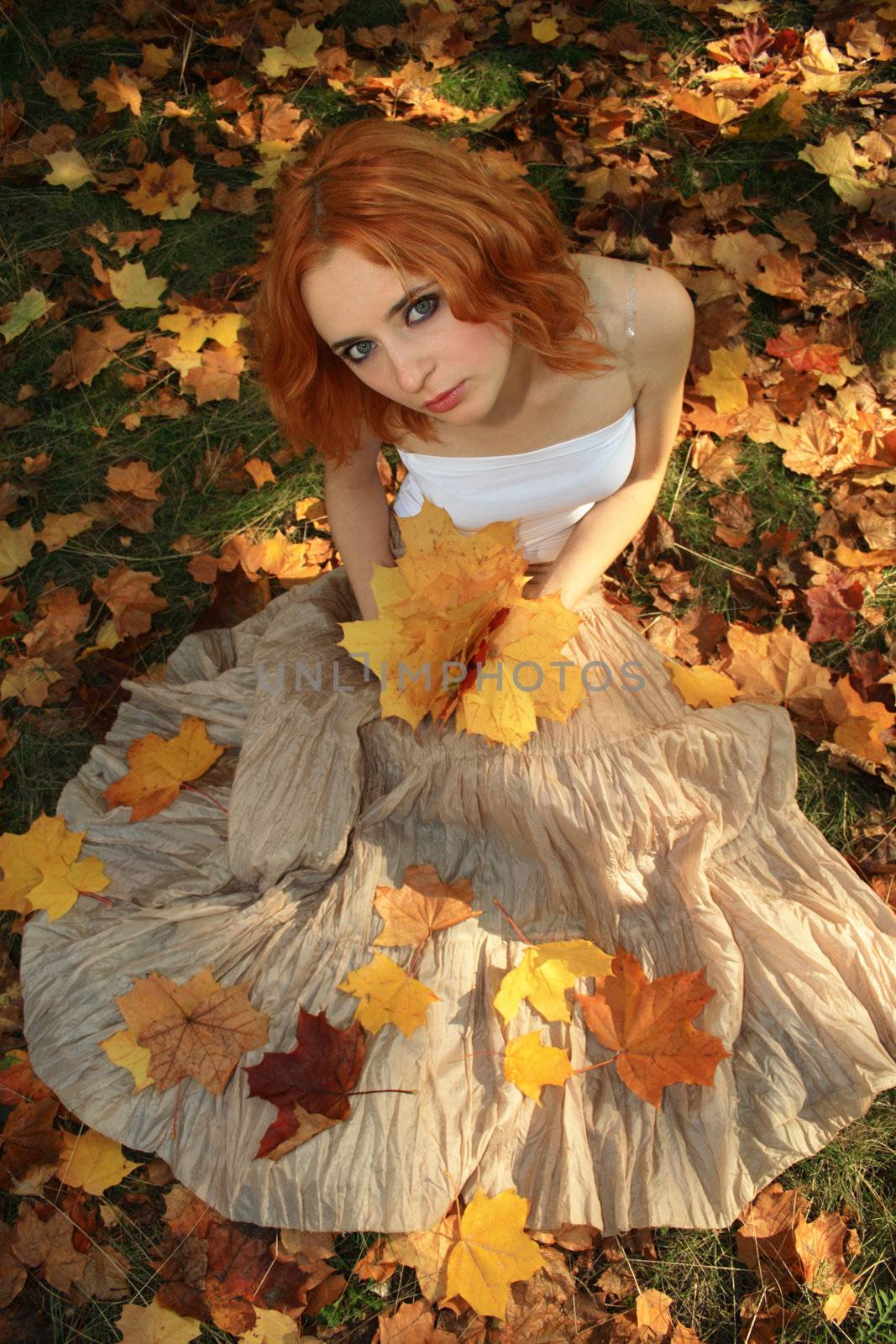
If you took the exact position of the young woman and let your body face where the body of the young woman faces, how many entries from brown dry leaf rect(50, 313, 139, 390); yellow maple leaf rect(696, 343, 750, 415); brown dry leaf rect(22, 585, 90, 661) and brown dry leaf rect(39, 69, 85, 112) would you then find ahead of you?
0

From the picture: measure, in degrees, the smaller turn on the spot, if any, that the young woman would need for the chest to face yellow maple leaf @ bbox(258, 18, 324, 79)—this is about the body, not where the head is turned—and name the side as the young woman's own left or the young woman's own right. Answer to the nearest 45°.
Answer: approximately 180°

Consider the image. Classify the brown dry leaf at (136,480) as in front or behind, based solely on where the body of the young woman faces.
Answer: behind

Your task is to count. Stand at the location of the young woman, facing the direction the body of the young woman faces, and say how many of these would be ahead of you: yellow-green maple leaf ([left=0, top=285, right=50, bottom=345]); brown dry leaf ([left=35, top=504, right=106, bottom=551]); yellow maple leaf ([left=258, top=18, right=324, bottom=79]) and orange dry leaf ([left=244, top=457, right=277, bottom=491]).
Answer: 0

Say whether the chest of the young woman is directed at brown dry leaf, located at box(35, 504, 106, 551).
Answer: no

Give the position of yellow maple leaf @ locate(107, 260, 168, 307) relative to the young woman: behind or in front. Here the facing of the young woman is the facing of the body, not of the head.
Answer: behind

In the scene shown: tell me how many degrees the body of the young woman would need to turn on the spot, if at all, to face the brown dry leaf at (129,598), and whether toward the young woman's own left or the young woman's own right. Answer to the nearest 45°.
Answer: approximately 135° to the young woman's own right

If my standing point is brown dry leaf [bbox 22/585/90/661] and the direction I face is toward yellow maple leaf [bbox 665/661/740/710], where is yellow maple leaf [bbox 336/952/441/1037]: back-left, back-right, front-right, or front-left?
front-right

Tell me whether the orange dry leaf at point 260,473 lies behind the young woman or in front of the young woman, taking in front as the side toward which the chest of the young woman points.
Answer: behind

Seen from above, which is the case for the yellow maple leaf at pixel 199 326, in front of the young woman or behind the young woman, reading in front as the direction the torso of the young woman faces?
behind

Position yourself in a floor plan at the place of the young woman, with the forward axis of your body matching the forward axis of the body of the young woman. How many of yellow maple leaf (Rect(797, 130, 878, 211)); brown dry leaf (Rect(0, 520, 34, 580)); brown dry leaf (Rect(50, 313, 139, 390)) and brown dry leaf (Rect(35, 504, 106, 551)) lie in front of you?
0

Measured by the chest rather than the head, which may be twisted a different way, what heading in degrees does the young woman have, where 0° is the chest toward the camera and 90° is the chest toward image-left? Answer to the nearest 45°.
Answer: approximately 0°

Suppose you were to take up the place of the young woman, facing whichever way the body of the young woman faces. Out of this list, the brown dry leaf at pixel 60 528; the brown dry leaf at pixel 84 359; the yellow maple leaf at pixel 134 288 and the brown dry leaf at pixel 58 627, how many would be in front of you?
0

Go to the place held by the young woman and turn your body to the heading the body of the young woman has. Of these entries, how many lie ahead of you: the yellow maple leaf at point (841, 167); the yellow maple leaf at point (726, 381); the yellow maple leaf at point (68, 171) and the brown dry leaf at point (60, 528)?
0
